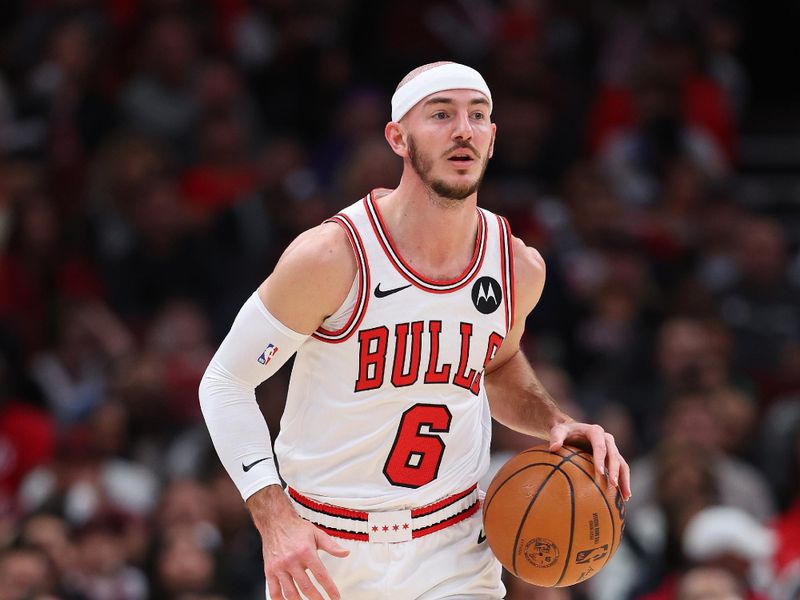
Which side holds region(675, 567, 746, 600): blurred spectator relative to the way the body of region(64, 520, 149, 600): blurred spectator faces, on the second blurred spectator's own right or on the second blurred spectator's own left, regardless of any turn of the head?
on the second blurred spectator's own left

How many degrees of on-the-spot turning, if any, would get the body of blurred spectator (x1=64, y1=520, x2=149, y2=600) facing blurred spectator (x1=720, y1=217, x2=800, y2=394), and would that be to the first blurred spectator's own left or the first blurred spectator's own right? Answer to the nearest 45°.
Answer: approximately 90° to the first blurred spectator's own left

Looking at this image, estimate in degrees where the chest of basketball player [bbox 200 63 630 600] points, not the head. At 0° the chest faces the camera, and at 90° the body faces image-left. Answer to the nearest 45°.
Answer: approximately 315°

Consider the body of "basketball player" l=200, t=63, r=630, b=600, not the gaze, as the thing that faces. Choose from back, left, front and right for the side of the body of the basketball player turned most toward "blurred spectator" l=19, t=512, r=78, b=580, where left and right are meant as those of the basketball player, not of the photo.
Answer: back

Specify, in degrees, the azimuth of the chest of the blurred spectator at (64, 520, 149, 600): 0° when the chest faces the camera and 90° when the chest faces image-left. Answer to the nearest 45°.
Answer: approximately 0°

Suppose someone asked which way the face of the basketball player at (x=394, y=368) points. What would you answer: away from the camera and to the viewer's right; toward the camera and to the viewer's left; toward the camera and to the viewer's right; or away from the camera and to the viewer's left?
toward the camera and to the viewer's right
